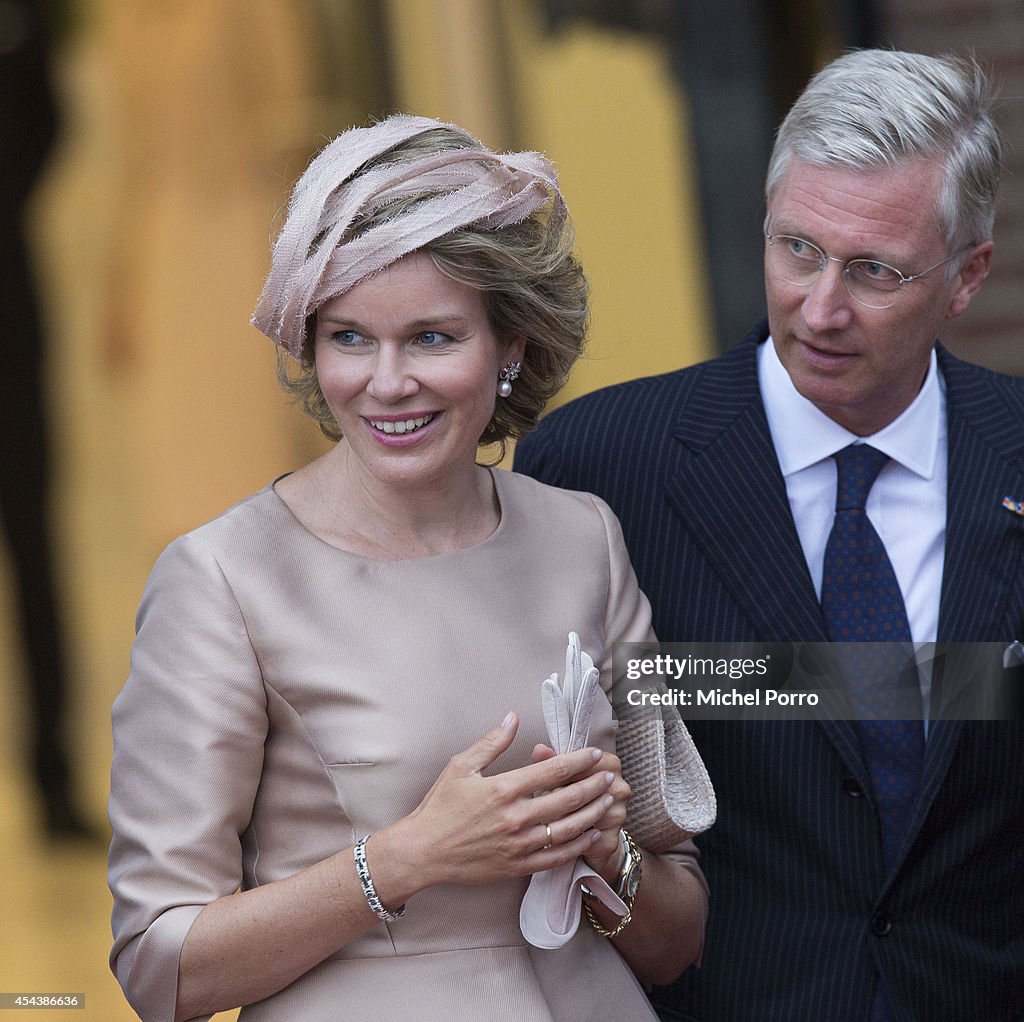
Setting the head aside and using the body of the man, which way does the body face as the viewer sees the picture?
toward the camera

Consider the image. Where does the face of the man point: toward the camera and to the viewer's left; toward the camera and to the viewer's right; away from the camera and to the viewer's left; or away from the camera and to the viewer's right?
toward the camera and to the viewer's left

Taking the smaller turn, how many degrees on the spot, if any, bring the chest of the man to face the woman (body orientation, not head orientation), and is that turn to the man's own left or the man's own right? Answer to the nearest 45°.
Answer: approximately 45° to the man's own right
